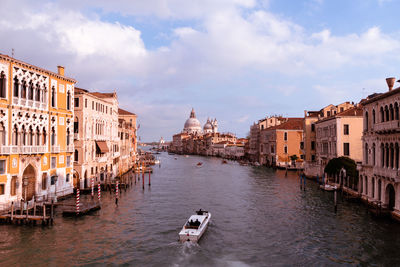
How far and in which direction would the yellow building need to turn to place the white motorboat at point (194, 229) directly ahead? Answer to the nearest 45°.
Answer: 0° — it already faces it

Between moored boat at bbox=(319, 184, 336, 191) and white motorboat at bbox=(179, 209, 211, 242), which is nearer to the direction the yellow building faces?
the white motorboat

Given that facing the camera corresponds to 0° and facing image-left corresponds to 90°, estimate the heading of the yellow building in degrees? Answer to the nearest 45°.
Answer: approximately 315°

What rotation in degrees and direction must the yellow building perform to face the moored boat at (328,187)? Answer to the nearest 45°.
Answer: approximately 45° to its left
